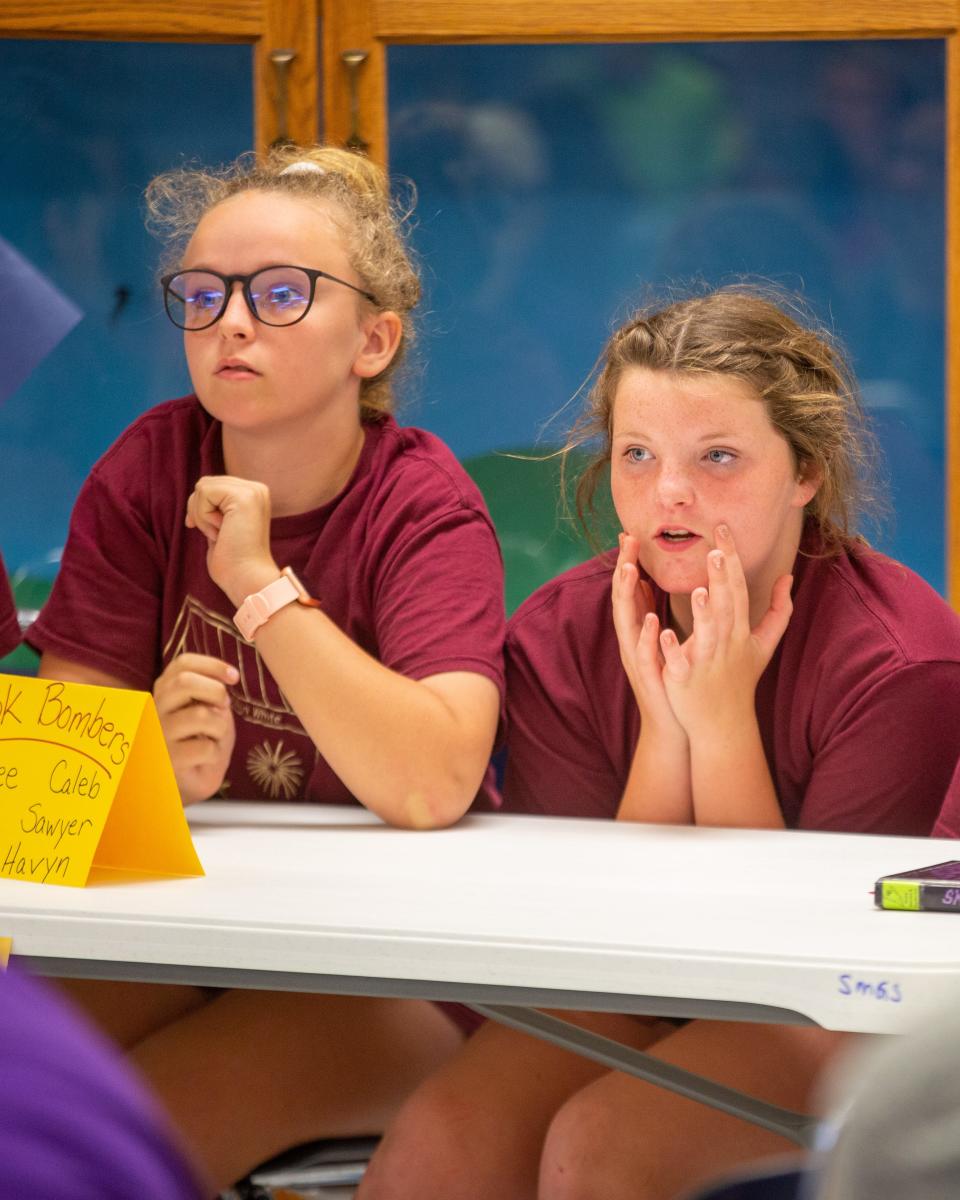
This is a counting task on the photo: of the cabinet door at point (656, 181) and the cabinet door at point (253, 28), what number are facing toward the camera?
2

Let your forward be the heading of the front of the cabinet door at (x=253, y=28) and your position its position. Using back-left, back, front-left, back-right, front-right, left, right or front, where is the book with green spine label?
front

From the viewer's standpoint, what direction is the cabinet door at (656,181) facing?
toward the camera

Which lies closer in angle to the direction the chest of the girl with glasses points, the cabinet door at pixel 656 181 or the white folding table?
the white folding table

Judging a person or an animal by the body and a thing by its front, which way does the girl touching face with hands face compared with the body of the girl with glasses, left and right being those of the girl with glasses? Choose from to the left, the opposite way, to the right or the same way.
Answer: the same way

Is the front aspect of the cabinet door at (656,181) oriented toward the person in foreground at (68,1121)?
yes

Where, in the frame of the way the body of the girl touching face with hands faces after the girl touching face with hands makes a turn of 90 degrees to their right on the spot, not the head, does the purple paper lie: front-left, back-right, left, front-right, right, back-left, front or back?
front

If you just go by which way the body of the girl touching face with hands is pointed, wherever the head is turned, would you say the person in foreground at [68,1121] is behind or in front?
in front

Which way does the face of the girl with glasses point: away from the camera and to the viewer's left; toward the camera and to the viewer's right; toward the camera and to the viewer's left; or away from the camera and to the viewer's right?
toward the camera and to the viewer's left

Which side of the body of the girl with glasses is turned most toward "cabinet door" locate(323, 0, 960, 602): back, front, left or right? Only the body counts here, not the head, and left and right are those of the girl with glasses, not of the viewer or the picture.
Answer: back
